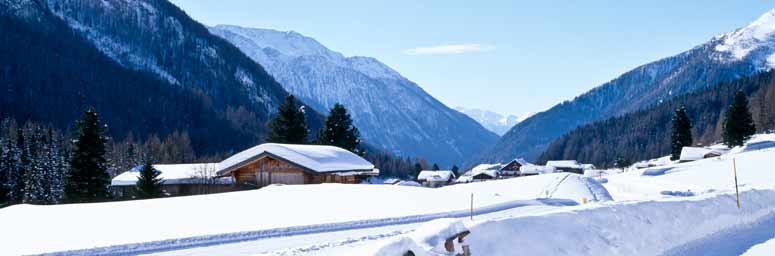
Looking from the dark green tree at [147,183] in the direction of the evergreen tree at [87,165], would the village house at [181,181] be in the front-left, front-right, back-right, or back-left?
back-right

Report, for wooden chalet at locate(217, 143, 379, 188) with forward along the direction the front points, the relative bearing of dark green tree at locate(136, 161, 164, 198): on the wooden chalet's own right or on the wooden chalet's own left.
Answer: on the wooden chalet's own right

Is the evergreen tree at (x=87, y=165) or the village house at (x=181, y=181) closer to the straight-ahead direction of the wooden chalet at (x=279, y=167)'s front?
the evergreen tree

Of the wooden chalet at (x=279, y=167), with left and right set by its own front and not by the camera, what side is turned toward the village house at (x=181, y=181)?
right

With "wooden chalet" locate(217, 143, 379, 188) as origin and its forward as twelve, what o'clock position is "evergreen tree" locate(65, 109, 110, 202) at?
The evergreen tree is roughly at 2 o'clock from the wooden chalet.

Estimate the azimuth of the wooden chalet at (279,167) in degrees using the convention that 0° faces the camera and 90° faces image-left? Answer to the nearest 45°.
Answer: approximately 45°
